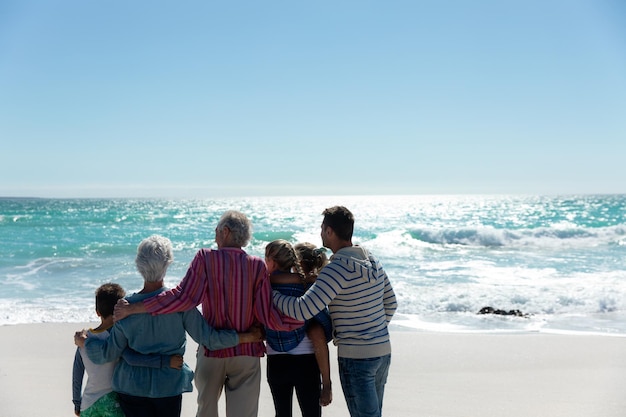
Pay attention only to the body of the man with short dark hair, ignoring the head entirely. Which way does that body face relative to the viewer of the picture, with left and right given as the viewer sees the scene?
facing away from the viewer and to the left of the viewer

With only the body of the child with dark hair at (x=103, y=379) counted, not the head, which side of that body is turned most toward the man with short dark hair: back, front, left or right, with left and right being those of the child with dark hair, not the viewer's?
right

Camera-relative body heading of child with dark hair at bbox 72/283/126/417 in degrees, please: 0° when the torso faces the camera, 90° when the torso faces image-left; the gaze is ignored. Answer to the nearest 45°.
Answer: approximately 180°

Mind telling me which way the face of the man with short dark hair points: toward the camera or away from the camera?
away from the camera

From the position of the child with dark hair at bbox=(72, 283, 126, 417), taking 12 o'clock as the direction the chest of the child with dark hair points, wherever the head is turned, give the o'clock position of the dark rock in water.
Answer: The dark rock in water is roughly at 2 o'clock from the child with dark hair.

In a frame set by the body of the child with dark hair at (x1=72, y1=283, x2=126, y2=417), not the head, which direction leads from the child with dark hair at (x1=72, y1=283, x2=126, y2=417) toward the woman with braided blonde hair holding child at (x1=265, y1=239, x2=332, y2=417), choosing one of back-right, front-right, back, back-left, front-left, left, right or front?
right

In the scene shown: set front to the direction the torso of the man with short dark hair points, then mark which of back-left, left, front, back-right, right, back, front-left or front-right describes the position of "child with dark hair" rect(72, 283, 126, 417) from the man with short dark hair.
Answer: front-left

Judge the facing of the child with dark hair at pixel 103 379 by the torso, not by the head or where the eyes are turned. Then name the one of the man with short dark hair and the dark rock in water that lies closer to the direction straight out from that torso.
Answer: the dark rock in water
